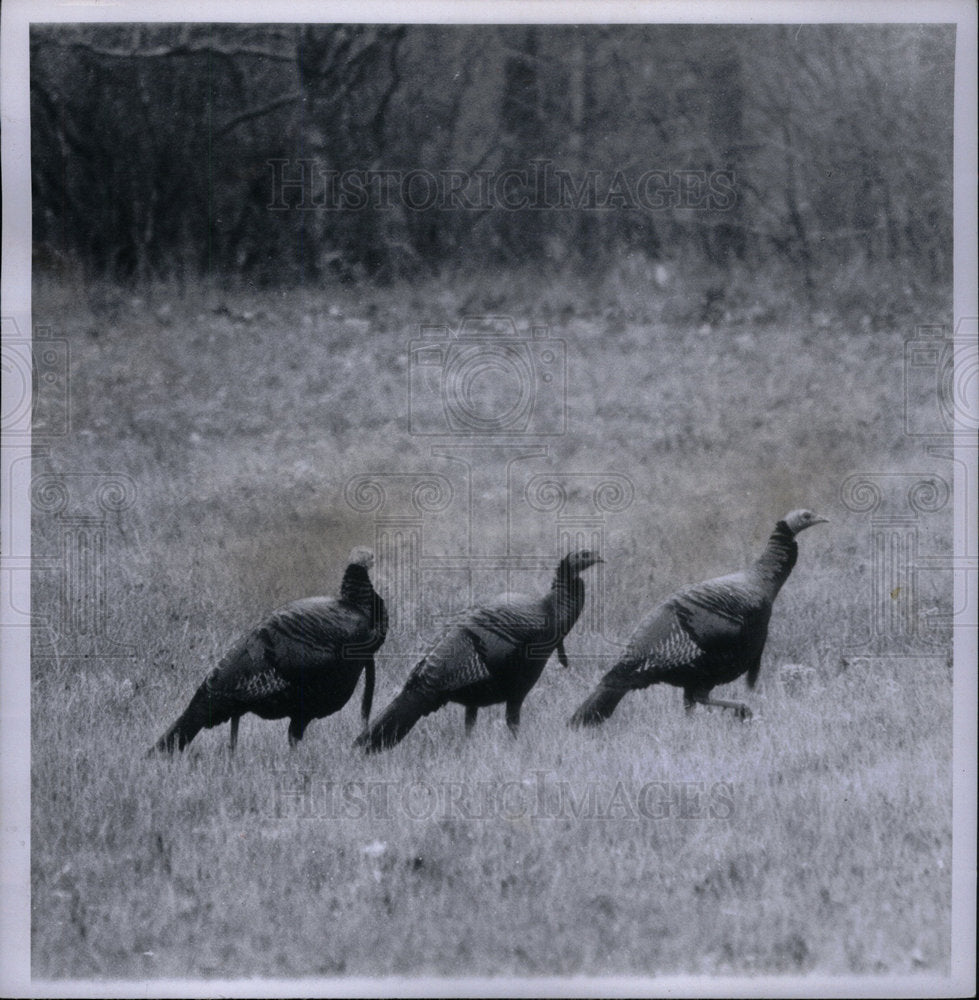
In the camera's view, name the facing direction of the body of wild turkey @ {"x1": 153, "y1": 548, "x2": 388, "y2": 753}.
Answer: to the viewer's right

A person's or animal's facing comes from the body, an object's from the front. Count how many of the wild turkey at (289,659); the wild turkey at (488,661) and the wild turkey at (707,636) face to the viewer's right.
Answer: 3

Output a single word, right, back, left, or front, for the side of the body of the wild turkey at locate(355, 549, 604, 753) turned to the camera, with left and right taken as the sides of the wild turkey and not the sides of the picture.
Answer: right

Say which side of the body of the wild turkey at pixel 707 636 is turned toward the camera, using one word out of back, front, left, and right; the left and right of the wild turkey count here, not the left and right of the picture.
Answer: right
